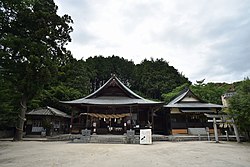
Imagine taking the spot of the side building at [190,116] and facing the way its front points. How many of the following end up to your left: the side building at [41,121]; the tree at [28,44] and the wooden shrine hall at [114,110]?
0

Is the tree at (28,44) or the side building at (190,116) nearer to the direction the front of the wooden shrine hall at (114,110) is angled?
the tree

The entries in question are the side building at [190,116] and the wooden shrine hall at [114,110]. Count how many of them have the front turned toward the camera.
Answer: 2

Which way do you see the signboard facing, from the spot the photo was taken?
facing the viewer

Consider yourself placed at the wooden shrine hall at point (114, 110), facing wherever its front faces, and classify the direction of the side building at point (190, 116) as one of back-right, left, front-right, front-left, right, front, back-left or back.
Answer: left

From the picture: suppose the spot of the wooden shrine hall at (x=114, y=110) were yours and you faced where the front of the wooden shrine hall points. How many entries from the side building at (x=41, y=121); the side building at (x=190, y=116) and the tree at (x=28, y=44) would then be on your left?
1

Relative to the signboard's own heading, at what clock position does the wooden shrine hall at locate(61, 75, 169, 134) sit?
The wooden shrine hall is roughly at 5 o'clock from the signboard.

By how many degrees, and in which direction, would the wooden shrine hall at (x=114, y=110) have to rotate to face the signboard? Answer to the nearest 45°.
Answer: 0° — it already faces it

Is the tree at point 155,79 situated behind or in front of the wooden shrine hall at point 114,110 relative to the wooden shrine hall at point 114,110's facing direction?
behind

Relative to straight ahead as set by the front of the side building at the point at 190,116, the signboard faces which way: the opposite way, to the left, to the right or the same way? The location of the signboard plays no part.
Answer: the same way

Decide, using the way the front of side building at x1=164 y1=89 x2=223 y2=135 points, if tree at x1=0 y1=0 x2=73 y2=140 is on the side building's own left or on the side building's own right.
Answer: on the side building's own right

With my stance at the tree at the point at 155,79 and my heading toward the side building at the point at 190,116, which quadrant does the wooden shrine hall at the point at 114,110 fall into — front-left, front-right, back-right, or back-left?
front-right

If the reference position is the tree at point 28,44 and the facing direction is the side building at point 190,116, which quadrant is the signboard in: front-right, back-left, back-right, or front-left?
front-right

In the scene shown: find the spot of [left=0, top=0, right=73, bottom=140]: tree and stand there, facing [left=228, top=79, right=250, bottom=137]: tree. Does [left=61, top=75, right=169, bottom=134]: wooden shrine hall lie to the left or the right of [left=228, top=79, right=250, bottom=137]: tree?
left

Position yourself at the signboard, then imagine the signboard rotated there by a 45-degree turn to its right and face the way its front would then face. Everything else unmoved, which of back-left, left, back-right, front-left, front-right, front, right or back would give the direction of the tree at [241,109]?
back-left

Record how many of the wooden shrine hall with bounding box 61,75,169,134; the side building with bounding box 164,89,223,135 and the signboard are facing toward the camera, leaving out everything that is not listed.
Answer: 3

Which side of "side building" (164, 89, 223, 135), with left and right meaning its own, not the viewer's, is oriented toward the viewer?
front

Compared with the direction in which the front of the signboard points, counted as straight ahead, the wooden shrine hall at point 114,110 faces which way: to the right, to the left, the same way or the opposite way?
the same way
